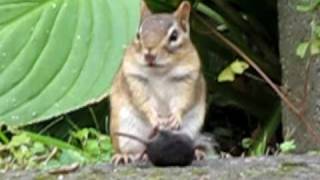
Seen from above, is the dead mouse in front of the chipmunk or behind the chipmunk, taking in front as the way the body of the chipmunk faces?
in front

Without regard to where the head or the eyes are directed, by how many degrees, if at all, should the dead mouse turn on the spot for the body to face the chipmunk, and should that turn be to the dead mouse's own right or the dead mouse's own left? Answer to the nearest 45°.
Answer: approximately 90° to the dead mouse's own left

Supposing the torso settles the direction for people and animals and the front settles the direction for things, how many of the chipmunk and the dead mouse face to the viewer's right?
1

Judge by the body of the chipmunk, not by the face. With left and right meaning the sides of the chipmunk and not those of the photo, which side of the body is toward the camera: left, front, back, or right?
front

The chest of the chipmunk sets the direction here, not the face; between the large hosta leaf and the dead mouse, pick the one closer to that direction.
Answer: the dead mouse

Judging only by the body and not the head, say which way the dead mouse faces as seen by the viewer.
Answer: to the viewer's right

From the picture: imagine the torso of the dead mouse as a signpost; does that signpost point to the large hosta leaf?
no

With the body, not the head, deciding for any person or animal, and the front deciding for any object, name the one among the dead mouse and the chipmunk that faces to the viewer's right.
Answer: the dead mouse

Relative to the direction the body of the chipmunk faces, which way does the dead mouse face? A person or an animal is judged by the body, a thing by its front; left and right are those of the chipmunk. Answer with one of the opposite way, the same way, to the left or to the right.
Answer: to the left
